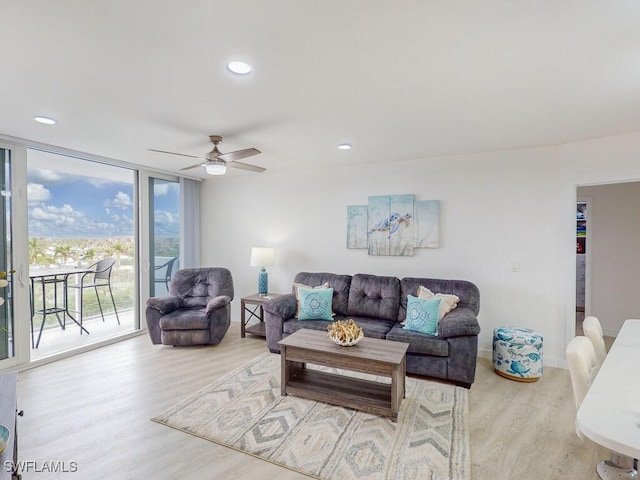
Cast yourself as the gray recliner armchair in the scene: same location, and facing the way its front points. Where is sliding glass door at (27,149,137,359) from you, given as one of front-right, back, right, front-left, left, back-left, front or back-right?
right

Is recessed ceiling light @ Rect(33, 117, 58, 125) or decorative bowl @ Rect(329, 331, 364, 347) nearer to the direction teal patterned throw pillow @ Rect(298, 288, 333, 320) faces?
the decorative bowl

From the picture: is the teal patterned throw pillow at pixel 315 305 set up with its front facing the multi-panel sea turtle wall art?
no

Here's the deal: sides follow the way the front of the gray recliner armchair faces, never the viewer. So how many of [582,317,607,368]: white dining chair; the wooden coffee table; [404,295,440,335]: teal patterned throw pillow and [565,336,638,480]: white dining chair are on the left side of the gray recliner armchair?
4

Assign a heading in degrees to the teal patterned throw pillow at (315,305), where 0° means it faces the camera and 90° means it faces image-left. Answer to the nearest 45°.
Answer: approximately 0°

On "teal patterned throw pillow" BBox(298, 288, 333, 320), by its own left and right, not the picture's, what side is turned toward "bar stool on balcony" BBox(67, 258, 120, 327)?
right

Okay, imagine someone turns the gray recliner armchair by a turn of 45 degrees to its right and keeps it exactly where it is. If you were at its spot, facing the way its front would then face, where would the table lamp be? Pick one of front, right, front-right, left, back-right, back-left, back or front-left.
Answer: back

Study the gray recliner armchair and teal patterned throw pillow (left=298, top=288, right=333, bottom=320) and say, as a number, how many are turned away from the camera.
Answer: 0

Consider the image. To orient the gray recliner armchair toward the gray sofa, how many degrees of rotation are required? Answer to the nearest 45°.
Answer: approximately 90° to its left

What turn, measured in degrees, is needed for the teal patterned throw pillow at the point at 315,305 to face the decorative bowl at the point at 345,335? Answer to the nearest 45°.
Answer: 0° — it already faces it

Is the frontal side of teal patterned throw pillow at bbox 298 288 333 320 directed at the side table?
no

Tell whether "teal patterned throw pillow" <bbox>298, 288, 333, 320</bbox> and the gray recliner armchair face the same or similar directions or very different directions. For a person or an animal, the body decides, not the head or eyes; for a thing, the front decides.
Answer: same or similar directions

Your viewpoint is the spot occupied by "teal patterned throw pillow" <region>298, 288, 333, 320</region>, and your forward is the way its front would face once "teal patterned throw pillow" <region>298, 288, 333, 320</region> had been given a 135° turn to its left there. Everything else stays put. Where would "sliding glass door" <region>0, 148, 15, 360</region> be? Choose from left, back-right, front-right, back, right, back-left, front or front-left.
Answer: back-left

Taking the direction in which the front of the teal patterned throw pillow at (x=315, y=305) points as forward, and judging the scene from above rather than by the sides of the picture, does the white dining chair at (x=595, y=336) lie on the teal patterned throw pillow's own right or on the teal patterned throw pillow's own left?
on the teal patterned throw pillow's own left
